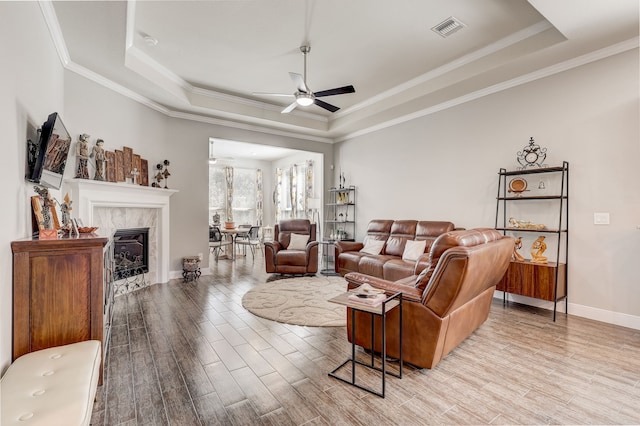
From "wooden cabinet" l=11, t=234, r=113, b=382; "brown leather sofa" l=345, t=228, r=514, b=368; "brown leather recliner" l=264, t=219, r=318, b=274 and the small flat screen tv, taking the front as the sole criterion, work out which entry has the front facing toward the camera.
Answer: "brown leather recliner" l=264, t=219, r=318, b=274

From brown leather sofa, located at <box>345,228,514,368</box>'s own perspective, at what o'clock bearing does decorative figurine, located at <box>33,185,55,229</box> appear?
The decorative figurine is roughly at 10 o'clock from the brown leather sofa.

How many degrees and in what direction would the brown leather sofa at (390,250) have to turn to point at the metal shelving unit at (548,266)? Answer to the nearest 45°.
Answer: approximately 90° to its left

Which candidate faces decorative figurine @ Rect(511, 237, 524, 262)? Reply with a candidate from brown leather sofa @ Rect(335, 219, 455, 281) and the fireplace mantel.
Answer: the fireplace mantel

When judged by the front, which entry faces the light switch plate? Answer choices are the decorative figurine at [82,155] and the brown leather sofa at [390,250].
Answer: the decorative figurine

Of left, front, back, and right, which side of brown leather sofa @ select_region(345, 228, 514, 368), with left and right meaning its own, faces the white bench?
left

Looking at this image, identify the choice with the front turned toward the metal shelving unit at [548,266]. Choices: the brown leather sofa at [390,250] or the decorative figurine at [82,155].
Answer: the decorative figurine

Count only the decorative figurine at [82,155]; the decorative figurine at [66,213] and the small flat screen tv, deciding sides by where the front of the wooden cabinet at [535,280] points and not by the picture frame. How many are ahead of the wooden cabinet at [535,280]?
3

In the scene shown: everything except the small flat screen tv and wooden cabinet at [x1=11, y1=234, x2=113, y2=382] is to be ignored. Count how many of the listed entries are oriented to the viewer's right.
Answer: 2

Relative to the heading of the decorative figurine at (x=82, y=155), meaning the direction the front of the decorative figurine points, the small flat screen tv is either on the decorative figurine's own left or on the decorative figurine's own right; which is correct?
on the decorative figurine's own right

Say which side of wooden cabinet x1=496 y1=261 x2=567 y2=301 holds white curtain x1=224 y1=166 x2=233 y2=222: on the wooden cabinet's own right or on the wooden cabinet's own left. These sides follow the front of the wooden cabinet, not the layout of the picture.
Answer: on the wooden cabinet's own right

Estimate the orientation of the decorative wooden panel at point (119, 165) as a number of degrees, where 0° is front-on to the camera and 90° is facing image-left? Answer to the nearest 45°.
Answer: approximately 315°

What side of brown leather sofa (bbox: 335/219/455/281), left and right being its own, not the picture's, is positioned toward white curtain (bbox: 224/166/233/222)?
right

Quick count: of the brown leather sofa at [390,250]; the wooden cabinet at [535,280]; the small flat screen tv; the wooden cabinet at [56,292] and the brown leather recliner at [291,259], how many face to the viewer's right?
2

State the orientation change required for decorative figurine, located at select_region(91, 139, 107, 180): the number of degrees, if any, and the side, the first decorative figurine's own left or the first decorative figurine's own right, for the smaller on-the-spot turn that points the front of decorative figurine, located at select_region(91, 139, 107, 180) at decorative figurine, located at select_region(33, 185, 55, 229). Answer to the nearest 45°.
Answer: approximately 45° to the first decorative figurine's own right

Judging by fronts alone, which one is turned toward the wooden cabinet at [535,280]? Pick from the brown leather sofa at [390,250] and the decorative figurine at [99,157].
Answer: the decorative figurine
